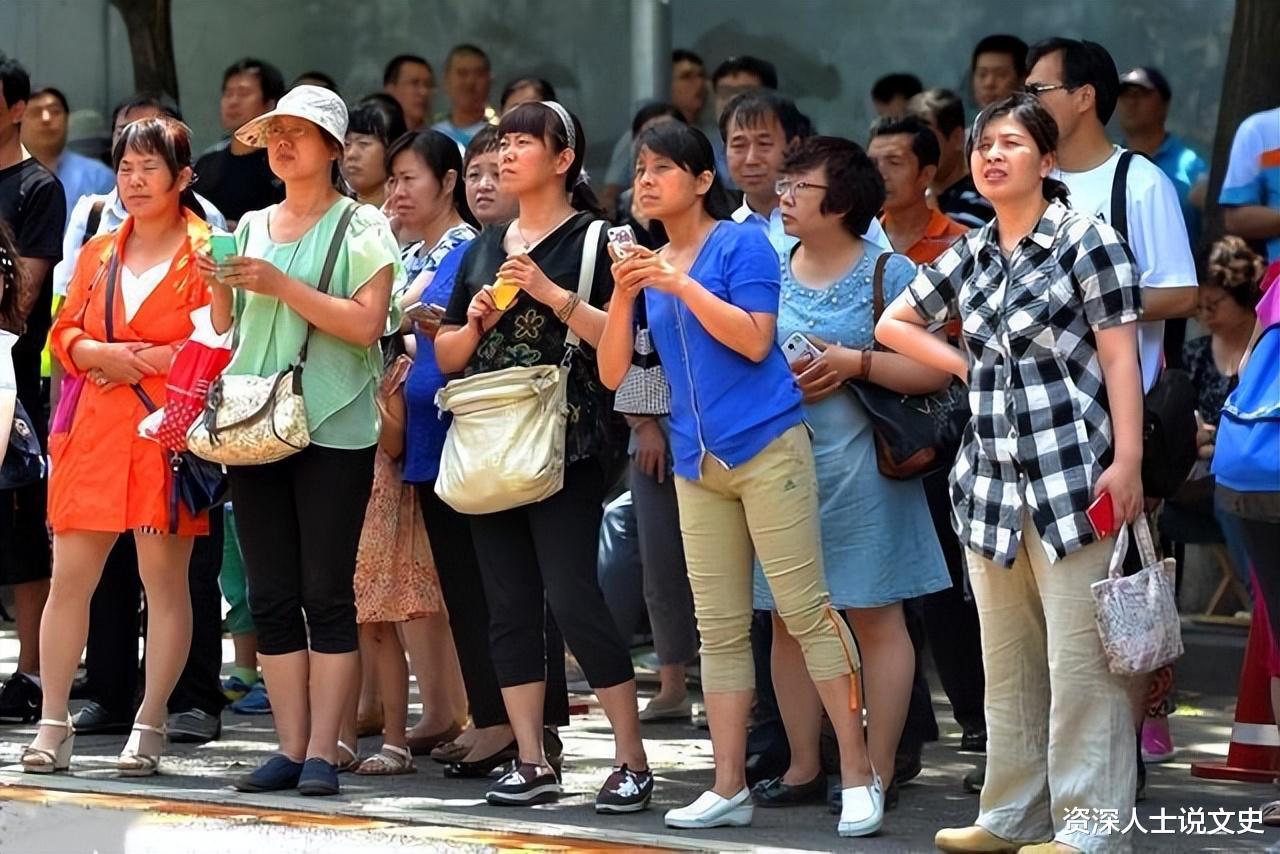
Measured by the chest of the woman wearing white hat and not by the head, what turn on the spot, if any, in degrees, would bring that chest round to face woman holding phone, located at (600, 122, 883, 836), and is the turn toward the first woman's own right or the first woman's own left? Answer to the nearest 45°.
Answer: approximately 90° to the first woman's own left

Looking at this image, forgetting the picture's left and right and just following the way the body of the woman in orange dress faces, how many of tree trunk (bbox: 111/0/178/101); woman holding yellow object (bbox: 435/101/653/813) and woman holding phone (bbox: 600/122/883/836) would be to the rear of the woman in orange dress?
1

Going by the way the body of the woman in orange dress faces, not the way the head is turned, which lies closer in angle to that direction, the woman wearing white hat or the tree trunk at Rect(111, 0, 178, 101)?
the woman wearing white hat

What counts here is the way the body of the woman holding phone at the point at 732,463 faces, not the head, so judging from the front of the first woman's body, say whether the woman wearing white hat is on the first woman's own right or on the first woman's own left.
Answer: on the first woman's own right

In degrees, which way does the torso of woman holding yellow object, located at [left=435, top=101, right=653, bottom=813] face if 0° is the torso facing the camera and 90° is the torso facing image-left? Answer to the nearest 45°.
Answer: approximately 45°

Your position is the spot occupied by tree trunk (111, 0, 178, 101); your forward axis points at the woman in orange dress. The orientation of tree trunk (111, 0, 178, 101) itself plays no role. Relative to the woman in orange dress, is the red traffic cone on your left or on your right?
left
